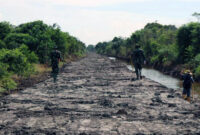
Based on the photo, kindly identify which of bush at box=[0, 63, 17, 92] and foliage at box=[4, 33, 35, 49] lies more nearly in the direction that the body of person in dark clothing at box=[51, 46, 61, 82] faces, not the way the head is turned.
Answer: the foliage

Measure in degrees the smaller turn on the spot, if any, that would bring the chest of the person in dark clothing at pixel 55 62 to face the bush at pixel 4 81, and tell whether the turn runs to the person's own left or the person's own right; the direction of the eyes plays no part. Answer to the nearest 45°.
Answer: approximately 135° to the person's own left

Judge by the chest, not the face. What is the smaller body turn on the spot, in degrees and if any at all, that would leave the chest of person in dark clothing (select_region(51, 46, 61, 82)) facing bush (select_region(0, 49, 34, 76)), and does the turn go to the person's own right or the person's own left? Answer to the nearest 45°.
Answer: approximately 90° to the person's own left

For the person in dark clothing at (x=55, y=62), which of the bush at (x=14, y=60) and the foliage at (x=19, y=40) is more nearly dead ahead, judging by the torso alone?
the foliage

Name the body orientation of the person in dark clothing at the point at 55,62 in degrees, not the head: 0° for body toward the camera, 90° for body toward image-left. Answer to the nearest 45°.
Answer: approximately 180°

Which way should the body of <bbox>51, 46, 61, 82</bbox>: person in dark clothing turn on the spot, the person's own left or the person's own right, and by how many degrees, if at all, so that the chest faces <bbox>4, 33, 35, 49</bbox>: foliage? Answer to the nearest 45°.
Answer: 0° — they already face it
